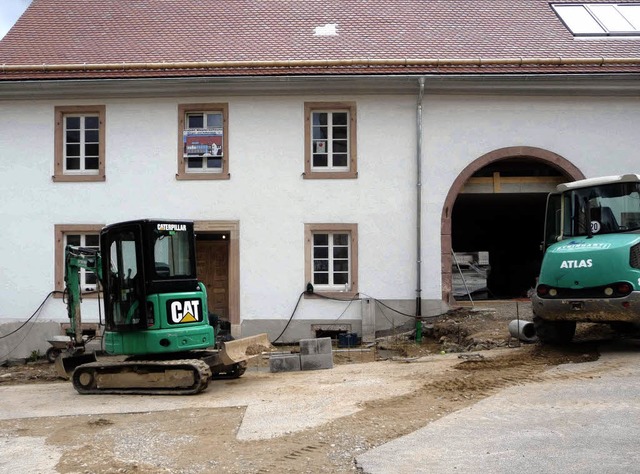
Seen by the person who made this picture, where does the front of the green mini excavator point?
facing away from the viewer and to the left of the viewer

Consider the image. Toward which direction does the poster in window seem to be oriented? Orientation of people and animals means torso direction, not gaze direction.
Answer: toward the camera

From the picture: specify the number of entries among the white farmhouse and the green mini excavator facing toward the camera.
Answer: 1

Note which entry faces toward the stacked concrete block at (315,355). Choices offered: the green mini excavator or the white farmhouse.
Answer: the white farmhouse

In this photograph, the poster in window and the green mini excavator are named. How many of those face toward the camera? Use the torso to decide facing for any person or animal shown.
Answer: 1

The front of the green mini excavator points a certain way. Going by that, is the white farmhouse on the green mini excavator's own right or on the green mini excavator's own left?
on the green mini excavator's own right

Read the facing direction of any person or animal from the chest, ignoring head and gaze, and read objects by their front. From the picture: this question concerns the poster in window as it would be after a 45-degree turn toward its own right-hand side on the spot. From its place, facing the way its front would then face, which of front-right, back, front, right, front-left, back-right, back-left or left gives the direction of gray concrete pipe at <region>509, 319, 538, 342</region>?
left

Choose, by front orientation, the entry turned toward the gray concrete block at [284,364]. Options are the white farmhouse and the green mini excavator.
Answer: the white farmhouse

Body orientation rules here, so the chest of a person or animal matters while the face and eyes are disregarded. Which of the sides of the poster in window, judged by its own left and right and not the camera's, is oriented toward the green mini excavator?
front

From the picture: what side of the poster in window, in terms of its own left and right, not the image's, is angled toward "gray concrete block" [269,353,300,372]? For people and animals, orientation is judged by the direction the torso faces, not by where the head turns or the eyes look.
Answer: front

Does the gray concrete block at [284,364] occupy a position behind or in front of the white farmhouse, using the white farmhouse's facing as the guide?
in front

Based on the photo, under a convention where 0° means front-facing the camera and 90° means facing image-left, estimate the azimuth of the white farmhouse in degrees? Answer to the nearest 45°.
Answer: approximately 0°
